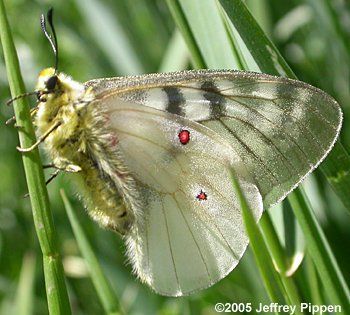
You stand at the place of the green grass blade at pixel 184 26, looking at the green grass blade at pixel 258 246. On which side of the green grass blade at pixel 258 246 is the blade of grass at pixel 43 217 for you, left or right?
right

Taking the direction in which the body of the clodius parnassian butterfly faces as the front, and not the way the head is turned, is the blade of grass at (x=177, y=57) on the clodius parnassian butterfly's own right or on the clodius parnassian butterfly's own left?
on the clodius parnassian butterfly's own right

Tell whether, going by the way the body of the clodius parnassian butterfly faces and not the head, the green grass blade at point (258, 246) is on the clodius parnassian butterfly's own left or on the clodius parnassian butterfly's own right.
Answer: on the clodius parnassian butterfly's own left

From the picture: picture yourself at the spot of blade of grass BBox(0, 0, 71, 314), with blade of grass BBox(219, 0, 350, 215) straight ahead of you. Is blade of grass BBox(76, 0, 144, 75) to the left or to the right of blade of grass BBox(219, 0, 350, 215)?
left

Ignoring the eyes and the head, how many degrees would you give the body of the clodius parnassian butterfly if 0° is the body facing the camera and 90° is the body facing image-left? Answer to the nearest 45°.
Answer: approximately 90°
